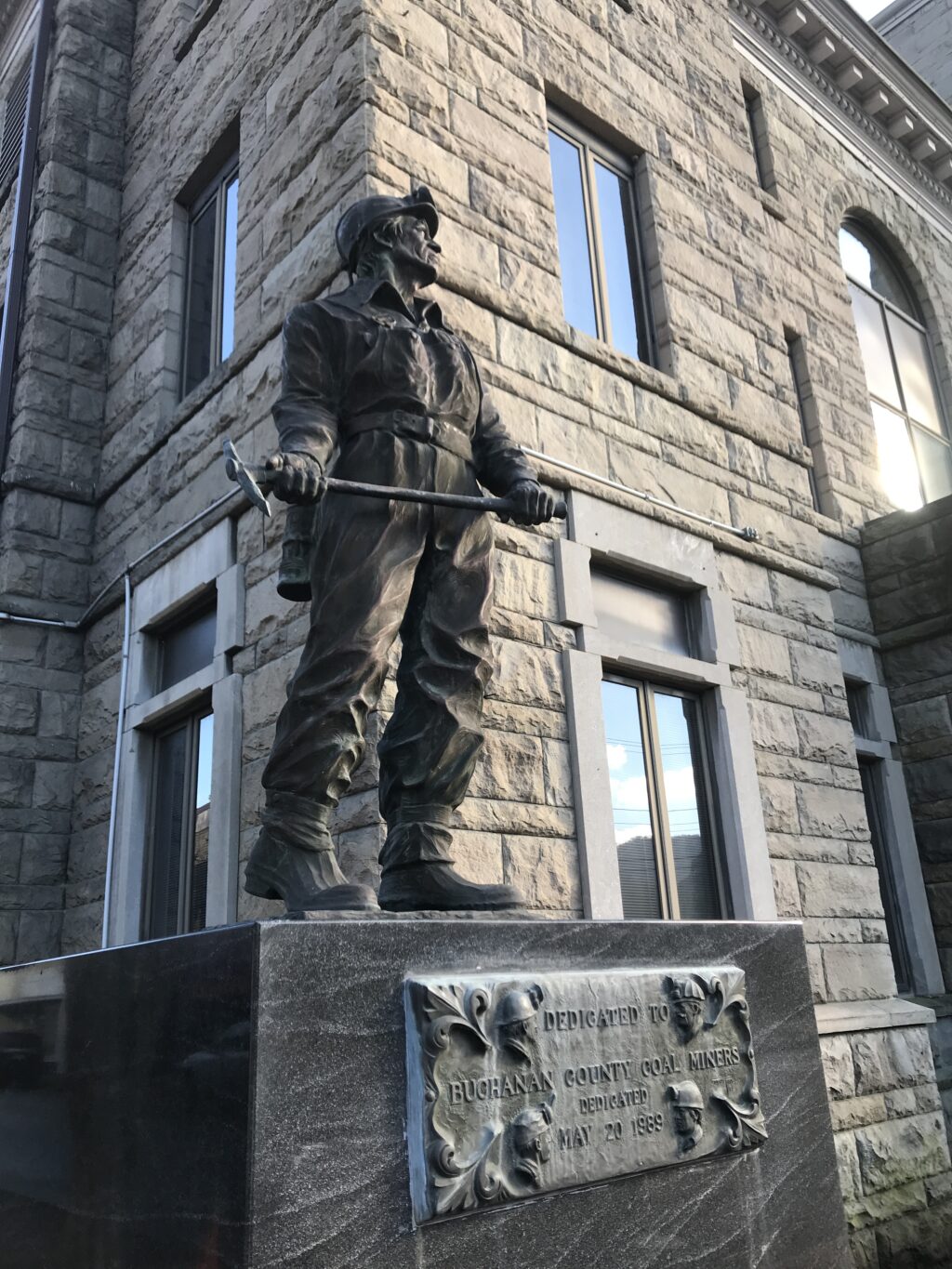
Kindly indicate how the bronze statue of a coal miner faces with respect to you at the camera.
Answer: facing the viewer and to the right of the viewer

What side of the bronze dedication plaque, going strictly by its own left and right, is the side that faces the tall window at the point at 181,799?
back

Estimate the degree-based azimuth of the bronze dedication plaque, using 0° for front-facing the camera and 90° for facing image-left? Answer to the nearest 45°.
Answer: approximately 315°

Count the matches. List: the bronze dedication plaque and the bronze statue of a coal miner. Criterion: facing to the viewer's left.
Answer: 0

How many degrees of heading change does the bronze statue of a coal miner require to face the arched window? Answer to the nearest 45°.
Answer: approximately 90° to its left

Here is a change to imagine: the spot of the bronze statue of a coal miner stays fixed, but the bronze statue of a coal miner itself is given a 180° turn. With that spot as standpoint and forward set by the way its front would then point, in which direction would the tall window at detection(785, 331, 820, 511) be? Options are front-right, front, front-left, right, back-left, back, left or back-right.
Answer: right

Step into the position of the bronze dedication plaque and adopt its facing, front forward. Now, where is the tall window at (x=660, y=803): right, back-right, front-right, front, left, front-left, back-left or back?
back-left
